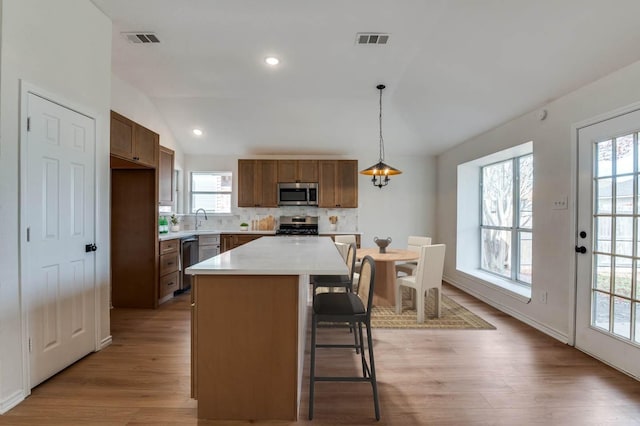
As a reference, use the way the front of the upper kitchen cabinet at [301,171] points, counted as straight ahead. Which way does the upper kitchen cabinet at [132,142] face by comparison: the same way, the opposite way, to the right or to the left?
to the left

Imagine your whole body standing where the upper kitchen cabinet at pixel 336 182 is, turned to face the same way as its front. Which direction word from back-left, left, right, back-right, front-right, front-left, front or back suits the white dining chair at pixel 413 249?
front-left

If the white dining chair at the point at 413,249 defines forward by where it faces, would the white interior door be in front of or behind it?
in front

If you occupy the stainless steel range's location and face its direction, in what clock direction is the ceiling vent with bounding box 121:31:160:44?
The ceiling vent is roughly at 1 o'clock from the stainless steel range.

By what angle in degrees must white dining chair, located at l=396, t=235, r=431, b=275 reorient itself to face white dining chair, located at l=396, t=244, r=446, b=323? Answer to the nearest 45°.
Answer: approximately 45° to its left

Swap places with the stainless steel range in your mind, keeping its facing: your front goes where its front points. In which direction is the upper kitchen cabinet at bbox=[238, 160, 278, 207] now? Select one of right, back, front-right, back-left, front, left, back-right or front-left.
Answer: right

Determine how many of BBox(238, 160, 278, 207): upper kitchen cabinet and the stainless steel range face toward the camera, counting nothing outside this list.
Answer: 2

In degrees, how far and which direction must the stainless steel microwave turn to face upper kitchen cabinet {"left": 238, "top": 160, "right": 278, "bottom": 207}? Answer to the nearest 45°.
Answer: approximately 90° to its right

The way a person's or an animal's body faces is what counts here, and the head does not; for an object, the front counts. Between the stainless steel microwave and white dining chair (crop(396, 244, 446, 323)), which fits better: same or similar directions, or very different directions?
very different directions

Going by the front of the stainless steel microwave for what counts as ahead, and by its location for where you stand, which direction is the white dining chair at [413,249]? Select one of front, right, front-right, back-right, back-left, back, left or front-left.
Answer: front-left

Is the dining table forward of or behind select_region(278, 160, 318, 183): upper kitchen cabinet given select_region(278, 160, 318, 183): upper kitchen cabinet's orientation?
forward

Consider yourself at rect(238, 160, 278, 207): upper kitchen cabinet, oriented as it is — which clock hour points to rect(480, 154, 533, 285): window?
The window is roughly at 10 o'clock from the upper kitchen cabinet.
